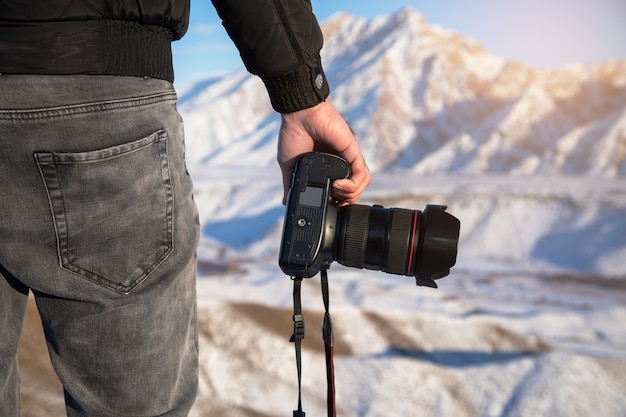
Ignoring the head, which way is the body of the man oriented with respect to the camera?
away from the camera
